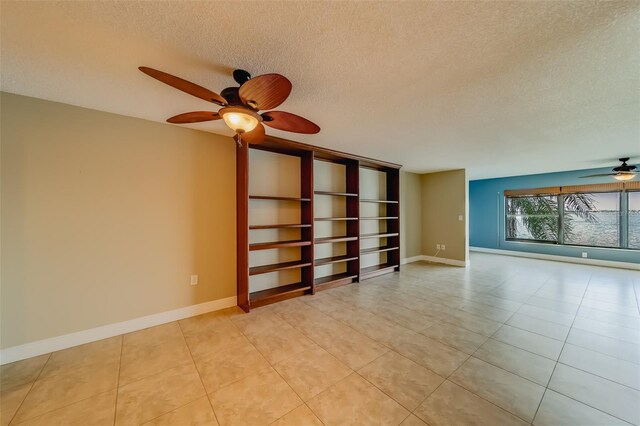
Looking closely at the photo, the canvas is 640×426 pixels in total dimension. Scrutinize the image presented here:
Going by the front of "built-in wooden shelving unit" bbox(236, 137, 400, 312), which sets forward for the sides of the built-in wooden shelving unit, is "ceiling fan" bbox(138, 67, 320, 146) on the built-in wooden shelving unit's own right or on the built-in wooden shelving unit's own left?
on the built-in wooden shelving unit's own right

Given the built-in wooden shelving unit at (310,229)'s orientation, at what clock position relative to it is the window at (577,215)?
The window is roughly at 10 o'clock from the built-in wooden shelving unit.

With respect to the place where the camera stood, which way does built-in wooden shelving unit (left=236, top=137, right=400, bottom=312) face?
facing the viewer and to the right of the viewer

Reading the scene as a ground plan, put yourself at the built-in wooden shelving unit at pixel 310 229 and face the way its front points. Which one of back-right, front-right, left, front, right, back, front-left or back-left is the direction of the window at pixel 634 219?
front-left

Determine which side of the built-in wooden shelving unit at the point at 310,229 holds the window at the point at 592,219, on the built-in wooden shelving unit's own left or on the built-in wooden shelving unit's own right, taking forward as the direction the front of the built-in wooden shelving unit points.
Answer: on the built-in wooden shelving unit's own left

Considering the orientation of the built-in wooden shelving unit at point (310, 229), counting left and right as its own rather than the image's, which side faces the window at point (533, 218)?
left
